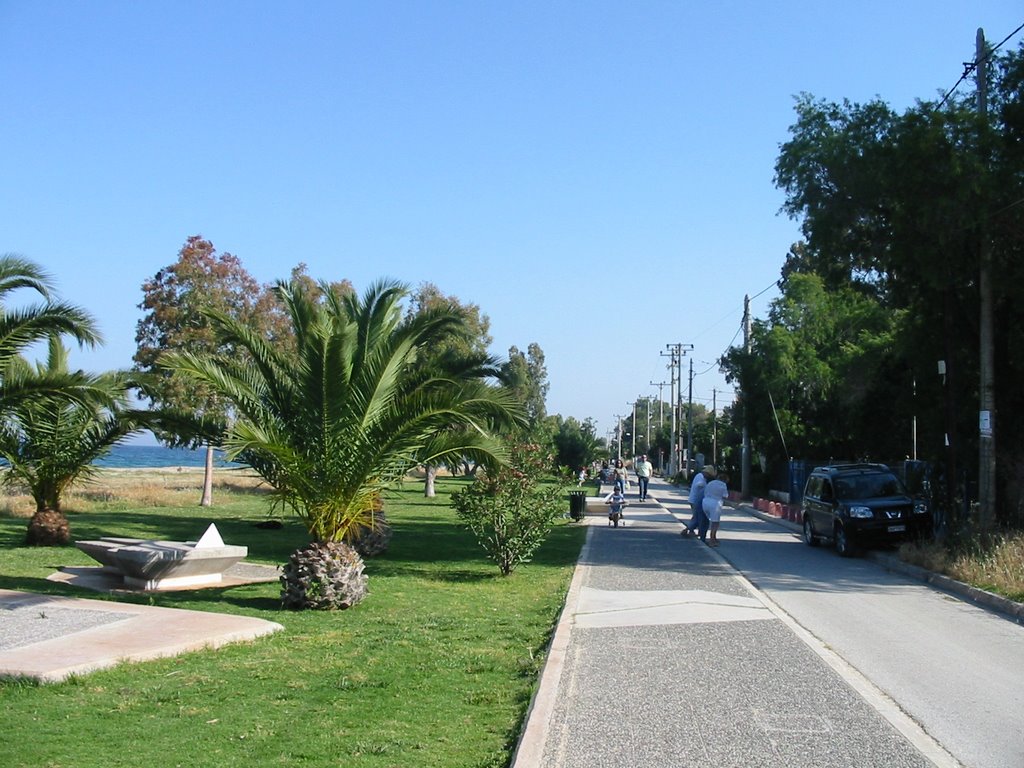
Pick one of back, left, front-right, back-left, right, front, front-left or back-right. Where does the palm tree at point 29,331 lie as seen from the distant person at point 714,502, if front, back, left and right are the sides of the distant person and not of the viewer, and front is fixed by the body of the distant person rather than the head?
back-right

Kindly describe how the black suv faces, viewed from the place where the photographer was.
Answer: facing the viewer and to the right of the viewer

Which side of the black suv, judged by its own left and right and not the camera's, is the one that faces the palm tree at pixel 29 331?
right

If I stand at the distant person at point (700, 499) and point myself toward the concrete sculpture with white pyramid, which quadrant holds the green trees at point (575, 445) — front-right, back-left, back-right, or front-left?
back-right

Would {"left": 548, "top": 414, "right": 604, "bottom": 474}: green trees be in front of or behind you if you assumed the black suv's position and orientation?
behind

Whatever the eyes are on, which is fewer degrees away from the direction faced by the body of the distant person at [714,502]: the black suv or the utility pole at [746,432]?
the black suv

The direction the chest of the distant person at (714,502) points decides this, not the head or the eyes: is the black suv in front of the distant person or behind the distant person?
in front

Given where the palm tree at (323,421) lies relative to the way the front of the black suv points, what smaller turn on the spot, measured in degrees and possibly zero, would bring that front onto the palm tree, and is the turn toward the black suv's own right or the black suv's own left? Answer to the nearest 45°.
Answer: approximately 90° to the black suv's own right

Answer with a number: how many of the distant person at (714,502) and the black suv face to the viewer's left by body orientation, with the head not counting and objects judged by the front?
0

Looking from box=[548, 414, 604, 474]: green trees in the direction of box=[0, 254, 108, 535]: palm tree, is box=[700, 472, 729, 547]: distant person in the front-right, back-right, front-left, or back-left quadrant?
front-left

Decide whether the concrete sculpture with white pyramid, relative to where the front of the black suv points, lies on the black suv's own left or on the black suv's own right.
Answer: on the black suv's own right
